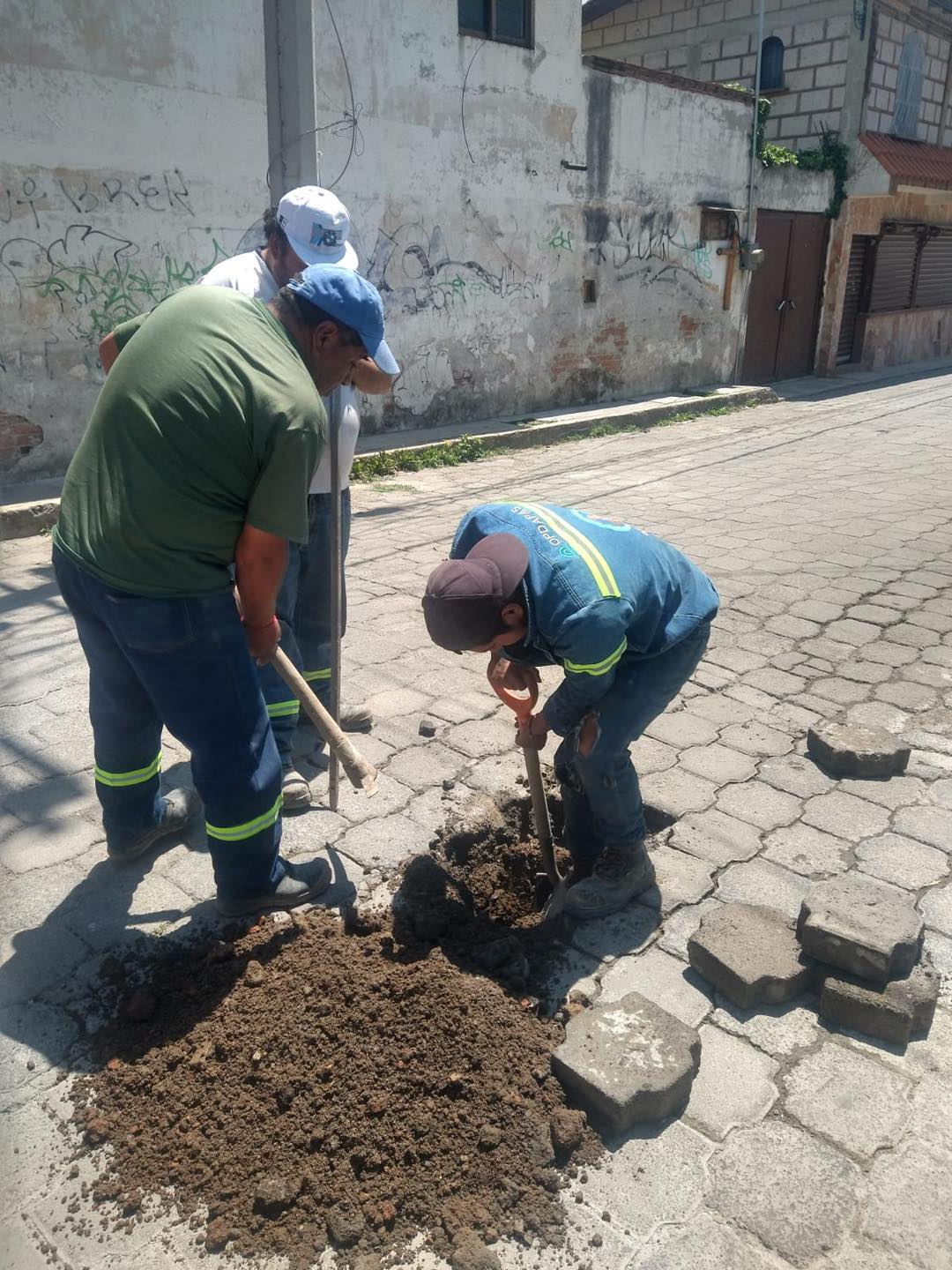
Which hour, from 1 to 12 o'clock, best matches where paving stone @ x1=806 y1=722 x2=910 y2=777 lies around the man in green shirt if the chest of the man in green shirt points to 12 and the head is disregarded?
The paving stone is roughly at 1 o'clock from the man in green shirt.

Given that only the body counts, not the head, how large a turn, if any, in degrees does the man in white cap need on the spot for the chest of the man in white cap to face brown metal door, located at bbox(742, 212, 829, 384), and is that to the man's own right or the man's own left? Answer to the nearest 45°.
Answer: approximately 90° to the man's own left

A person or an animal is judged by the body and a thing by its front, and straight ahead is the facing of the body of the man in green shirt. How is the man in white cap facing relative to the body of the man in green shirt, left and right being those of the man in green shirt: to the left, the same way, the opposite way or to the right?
to the right

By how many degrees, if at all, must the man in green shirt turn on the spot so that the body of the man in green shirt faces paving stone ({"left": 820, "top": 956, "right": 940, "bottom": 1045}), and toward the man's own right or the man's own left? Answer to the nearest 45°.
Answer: approximately 90° to the man's own right

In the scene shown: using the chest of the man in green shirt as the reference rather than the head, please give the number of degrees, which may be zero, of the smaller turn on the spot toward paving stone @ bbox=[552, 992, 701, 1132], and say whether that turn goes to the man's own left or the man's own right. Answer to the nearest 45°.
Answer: approximately 90° to the man's own right

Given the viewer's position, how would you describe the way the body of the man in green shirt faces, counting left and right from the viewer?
facing away from the viewer and to the right of the viewer

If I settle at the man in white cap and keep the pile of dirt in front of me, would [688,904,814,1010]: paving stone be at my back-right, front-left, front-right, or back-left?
front-left

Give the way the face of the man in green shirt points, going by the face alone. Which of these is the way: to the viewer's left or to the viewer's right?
to the viewer's right

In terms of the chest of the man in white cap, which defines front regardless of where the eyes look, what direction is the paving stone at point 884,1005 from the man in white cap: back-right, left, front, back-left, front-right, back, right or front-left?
front

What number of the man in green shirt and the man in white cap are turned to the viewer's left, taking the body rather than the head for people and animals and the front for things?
0

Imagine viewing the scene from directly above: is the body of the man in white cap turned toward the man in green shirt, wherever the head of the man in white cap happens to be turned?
no

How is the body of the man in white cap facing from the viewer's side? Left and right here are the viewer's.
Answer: facing the viewer and to the right of the viewer

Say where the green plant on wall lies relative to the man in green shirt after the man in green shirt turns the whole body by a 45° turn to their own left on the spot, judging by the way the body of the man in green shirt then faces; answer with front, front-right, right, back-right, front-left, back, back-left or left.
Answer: front-right

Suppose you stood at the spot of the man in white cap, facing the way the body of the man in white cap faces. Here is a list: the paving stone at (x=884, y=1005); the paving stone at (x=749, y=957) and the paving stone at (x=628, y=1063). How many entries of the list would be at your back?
0

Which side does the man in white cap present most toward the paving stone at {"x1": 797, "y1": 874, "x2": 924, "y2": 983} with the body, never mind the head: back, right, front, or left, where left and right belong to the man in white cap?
front

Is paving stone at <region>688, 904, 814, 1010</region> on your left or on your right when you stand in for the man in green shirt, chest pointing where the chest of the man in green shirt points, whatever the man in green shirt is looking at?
on your right

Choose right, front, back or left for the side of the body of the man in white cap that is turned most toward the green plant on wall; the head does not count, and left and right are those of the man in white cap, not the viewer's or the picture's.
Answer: left
